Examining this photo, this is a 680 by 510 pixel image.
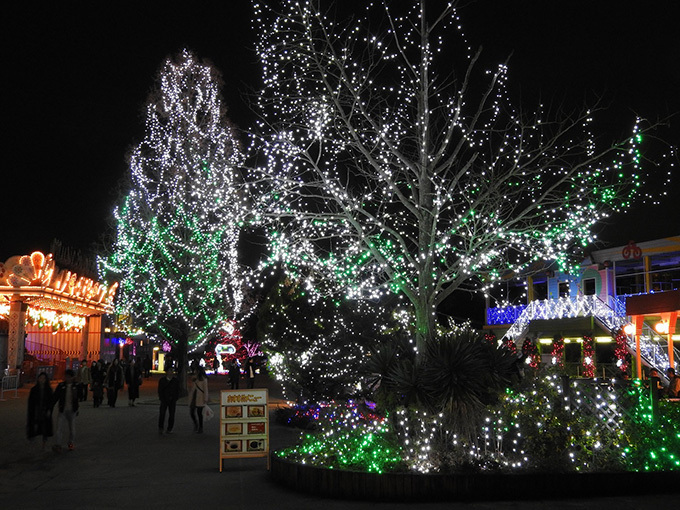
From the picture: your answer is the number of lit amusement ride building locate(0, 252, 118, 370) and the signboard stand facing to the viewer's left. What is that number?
0

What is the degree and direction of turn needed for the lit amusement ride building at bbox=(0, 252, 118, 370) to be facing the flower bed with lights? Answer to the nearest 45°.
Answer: approximately 45° to its right

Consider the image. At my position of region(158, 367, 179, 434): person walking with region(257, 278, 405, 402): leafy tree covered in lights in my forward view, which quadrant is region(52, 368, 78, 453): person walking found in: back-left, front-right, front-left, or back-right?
back-right

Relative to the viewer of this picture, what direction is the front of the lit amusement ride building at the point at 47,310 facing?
facing the viewer and to the right of the viewer

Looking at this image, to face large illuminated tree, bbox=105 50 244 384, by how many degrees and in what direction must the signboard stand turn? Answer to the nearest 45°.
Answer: approximately 180°

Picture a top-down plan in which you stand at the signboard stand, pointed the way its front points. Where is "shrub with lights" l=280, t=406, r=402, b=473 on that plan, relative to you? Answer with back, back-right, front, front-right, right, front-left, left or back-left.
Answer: front-left

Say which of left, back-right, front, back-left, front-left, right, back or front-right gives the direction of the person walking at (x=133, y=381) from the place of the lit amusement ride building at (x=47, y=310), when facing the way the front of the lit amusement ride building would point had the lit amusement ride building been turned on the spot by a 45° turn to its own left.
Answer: right

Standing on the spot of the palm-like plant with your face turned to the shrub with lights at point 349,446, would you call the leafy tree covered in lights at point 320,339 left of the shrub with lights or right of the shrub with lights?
right

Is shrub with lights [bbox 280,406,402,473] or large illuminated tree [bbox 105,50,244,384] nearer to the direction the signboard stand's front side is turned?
the shrub with lights

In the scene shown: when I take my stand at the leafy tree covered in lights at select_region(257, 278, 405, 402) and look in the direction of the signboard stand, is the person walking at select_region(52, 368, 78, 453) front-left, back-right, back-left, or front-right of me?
front-right

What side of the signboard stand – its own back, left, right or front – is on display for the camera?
front

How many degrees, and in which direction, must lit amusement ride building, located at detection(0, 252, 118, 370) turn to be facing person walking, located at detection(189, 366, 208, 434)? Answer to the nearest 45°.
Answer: approximately 45° to its right
